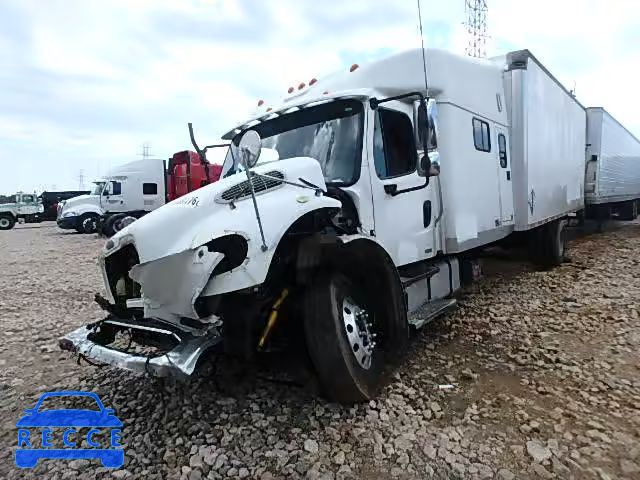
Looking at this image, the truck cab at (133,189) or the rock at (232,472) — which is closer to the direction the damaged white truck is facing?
the rock

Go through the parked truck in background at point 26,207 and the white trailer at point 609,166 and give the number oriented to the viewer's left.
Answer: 1

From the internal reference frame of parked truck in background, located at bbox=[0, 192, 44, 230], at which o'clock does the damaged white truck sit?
The damaged white truck is roughly at 9 o'clock from the parked truck in background.

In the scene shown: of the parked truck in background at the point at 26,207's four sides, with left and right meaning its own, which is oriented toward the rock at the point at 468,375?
left

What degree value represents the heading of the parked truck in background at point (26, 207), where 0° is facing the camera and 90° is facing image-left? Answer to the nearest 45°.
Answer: approximately 90°

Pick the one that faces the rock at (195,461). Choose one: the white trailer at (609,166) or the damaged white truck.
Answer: the damaged white truck

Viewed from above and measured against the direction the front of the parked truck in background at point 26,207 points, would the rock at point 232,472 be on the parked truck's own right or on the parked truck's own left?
on the parked truck's own left
